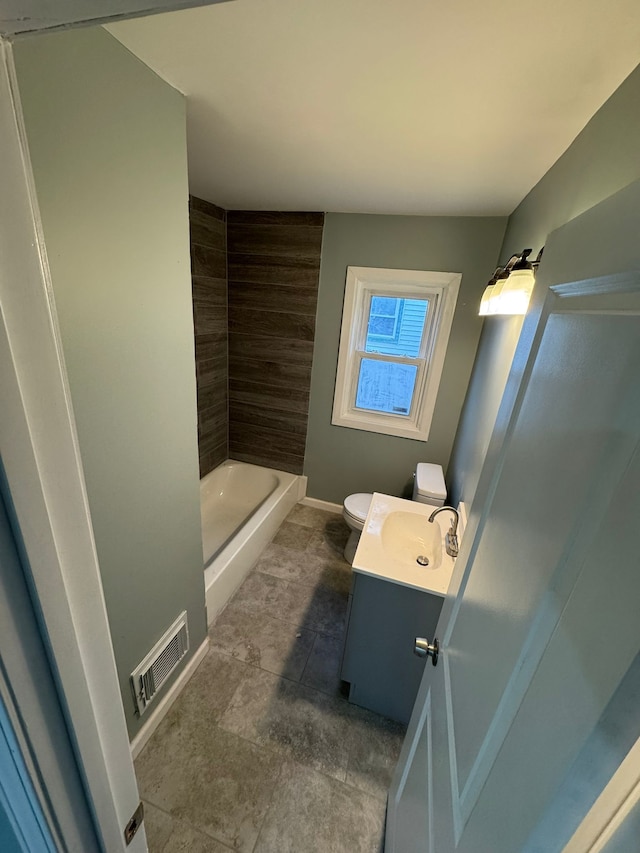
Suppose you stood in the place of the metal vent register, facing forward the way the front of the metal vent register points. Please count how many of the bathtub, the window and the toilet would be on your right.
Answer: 0

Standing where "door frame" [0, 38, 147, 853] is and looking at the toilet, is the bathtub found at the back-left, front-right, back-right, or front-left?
front-left

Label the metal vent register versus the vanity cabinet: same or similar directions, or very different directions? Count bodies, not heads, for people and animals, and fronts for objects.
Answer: very different directions

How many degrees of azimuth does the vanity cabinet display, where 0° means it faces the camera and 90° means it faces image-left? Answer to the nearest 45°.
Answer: approximately 90°

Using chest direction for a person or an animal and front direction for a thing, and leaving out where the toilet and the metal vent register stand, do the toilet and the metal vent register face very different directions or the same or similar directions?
very different directions

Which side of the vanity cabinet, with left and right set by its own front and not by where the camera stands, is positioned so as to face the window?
right
